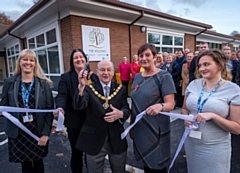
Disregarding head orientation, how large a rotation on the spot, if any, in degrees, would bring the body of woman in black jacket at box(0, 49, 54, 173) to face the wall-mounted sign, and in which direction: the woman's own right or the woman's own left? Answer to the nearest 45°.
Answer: approximately 135° to the woman's own left

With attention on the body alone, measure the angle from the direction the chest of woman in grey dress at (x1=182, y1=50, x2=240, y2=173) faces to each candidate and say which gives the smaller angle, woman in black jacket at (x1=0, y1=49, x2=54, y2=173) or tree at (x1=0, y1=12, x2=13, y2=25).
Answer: the woman in black jacket

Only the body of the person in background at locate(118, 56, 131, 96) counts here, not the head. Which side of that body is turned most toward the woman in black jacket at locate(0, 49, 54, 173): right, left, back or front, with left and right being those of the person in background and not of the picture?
front

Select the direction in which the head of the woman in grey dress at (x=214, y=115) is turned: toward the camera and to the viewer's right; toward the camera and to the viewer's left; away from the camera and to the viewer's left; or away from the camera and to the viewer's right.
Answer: toward the camera and to the viewer's left

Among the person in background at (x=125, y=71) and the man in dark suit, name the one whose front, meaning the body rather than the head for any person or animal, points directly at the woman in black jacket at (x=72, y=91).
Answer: the person in background

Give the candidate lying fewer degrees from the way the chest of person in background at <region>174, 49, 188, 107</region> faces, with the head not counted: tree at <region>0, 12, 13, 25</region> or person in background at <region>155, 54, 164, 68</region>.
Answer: the person in background

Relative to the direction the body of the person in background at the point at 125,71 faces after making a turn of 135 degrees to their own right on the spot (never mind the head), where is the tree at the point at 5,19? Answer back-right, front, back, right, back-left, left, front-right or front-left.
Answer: front

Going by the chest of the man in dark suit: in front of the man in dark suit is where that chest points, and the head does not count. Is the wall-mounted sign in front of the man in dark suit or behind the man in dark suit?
behind

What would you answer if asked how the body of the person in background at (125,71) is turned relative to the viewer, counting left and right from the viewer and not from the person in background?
facing the viewer

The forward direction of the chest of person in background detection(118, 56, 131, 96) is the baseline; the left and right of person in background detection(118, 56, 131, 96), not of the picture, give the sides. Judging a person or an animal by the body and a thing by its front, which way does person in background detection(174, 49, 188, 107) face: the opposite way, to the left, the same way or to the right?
the same way

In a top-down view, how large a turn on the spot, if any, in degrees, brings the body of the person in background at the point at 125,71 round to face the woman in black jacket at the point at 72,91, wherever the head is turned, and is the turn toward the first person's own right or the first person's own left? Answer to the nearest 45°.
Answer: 0° — they already face them

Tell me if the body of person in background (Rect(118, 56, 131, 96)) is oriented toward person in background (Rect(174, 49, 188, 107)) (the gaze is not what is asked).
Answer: no

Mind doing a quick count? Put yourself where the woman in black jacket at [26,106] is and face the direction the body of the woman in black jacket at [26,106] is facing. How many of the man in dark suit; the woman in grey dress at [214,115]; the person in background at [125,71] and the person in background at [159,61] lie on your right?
0

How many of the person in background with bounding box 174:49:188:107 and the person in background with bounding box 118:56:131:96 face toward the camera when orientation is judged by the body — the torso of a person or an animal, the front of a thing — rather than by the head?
2

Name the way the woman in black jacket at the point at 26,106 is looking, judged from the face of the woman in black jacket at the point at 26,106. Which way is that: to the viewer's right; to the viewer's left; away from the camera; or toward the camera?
toward the camera

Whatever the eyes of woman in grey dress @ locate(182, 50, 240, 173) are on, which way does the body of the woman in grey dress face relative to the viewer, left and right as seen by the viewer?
facing the viewer and to the left of the viewer

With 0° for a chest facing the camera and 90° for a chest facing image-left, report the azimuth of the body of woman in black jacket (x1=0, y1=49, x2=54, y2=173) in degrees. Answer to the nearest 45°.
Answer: approximately 0°

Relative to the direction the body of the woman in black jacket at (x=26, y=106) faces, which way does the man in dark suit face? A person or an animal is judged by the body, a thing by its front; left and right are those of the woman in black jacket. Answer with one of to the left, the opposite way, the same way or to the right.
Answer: the same way

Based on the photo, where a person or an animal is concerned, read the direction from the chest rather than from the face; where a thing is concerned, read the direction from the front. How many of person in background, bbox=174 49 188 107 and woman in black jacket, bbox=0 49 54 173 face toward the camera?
2

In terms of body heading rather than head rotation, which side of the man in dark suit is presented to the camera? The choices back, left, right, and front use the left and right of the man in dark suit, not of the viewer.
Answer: front
